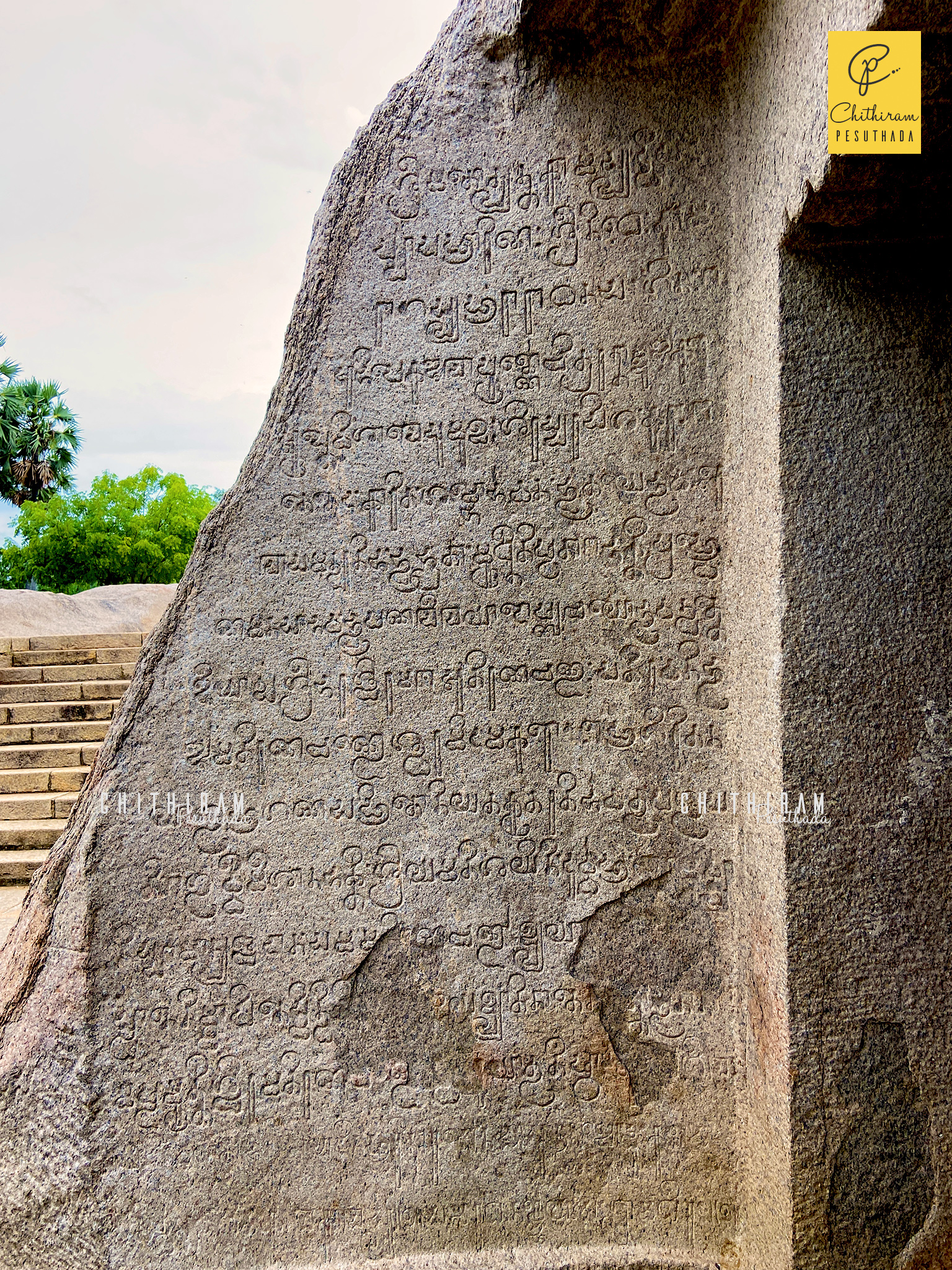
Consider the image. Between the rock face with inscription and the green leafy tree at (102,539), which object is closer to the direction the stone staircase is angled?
the rock face with inscription

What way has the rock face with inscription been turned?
toward the camera

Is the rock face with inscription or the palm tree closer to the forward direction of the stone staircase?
the rock face with inscription

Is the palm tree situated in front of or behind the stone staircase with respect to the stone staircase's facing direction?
behind

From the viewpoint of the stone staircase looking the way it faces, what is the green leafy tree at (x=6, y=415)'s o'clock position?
The green leafy tree is roughly at 6 o'clock from the stone staircase.

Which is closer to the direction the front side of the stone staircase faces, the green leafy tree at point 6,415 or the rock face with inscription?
the rock face with inscription

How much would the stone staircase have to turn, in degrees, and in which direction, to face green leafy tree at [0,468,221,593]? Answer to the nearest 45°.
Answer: approximately 180°

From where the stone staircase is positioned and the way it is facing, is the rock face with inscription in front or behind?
in front

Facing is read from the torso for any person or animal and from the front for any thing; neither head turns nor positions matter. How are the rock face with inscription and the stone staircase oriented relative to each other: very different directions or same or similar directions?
same or similar directions

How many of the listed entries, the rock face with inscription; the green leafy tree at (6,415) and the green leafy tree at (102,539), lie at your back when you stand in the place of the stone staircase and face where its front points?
2

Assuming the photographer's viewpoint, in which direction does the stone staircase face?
facing the viewer

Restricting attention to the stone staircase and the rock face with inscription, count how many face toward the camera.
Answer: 2
